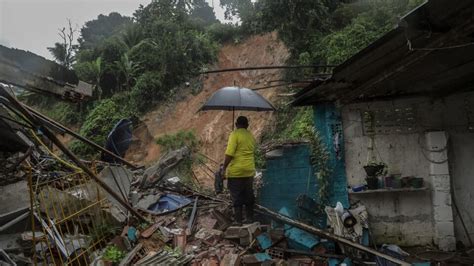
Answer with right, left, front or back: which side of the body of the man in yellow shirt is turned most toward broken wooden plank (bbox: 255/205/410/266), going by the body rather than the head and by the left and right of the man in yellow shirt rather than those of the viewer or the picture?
right

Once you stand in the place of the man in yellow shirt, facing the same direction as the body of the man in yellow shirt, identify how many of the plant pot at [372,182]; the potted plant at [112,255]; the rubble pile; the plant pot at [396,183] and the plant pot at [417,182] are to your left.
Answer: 2

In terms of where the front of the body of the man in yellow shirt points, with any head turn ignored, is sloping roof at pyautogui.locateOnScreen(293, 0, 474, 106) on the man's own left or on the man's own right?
on the man's own right

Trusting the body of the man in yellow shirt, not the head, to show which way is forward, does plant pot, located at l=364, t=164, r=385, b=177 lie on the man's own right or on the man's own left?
on the man's own right

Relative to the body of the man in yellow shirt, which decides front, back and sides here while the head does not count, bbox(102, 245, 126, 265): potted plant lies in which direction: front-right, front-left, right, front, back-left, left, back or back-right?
left

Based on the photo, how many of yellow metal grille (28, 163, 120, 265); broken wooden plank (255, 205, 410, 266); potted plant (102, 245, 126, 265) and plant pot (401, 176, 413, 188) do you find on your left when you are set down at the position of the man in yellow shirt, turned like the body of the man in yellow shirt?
2

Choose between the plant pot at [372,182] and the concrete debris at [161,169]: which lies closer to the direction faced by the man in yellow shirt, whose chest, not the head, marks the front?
the concrete debris

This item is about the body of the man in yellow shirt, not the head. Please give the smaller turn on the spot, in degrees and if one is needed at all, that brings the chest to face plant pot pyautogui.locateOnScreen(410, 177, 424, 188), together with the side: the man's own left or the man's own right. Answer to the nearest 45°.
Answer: approximately 90° to the man's own right

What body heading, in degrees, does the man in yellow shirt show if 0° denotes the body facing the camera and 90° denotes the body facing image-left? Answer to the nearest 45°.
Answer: approximately 180°

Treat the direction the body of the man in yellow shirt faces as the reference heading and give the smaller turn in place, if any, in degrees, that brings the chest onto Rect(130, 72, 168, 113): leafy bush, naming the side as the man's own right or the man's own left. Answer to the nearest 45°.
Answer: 0° — they already face it

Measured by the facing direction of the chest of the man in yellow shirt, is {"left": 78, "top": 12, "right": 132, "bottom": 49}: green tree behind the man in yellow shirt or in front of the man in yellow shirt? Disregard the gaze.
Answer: in front

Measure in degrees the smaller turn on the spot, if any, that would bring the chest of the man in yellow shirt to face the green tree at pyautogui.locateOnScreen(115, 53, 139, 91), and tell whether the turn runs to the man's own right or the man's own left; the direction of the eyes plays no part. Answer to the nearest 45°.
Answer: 0° — they already face it

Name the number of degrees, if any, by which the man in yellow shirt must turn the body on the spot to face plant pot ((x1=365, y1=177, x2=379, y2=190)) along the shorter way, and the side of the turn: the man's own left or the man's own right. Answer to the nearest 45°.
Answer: approximately 90° to the man's own right
